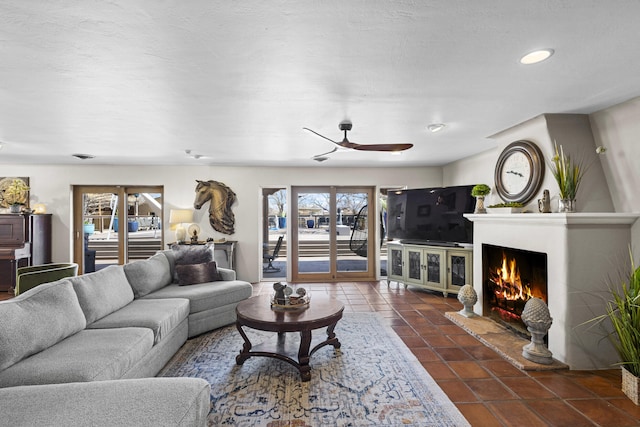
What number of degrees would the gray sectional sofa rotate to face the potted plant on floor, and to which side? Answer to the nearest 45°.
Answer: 0° — it already faces it

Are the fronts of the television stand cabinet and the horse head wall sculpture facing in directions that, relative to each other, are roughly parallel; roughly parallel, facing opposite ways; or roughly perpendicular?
roughly parallel

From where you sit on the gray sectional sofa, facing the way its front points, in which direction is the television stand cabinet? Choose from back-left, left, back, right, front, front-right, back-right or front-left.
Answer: front-left

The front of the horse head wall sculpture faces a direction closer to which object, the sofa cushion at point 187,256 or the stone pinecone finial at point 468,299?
the sofa cushion

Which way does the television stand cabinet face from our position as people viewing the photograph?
facing the viewer and to the left of the viewer

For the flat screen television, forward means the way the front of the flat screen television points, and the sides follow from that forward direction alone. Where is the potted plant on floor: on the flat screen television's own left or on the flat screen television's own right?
on the flat screen television's own left

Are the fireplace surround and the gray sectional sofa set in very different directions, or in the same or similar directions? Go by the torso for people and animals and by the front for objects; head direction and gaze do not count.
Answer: very different directions

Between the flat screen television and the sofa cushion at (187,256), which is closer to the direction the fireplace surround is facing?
the sofa cushion

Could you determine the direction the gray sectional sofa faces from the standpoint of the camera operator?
facing the viewer and to the right of the viewer
